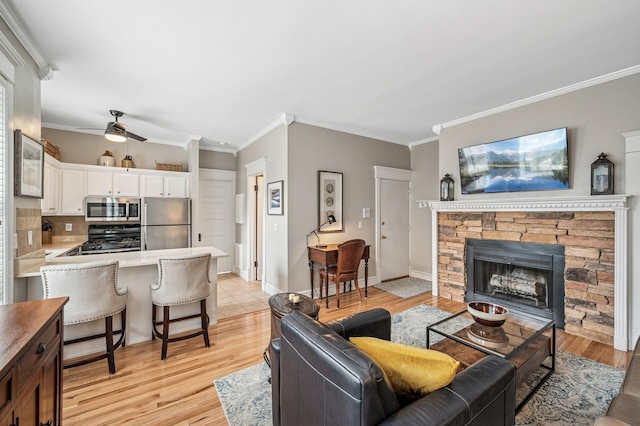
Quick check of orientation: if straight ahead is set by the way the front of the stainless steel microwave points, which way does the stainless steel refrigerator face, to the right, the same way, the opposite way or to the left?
the same way

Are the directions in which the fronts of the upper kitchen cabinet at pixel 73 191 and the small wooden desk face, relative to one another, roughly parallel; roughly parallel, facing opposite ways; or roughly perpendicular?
roughly parallel

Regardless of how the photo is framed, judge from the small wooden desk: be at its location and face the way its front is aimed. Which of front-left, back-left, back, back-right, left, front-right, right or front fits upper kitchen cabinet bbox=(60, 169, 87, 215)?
back-right

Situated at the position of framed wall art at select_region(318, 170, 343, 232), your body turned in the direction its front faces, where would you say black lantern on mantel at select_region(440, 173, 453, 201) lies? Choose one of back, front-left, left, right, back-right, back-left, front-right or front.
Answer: front-left

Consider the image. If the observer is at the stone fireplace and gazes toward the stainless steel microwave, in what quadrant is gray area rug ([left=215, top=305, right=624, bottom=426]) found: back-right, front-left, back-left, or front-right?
front-left

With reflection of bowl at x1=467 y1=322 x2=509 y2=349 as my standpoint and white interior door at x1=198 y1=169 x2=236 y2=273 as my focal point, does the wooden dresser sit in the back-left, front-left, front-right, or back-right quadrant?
front-left

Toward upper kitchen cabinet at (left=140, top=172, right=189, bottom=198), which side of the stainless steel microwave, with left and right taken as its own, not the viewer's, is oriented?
left

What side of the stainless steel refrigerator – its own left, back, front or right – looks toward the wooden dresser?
front

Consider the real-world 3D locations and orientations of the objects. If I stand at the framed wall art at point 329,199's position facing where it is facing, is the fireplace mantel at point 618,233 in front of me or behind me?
in front

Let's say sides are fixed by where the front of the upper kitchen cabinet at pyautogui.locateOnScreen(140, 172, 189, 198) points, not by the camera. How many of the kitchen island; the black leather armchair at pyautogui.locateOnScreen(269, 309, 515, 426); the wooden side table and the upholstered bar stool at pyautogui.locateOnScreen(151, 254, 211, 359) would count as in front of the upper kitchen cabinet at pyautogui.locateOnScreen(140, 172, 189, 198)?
4

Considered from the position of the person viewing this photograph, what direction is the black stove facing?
facing the viewer

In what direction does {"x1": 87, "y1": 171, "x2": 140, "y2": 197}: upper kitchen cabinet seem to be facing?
toward the camera

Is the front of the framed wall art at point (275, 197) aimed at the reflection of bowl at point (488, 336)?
no

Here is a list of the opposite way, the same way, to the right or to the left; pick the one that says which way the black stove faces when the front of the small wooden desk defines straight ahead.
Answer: the same way

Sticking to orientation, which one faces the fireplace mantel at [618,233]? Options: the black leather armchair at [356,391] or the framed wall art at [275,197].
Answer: the black leather armchair

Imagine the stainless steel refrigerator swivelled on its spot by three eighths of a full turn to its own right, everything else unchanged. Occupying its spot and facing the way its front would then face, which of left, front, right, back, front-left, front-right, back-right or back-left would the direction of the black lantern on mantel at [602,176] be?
back

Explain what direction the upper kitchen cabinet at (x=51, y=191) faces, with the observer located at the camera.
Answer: facing to the right of the viewer

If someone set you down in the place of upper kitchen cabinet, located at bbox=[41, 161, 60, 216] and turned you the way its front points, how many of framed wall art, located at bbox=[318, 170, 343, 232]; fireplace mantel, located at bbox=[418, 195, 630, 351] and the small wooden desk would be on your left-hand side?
0

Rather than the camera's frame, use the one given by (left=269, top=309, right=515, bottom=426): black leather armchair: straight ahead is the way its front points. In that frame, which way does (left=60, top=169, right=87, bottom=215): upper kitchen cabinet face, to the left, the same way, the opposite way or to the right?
to the right

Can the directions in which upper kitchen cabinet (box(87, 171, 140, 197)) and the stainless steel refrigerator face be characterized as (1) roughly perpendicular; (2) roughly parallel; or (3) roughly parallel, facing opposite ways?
roughly parallel

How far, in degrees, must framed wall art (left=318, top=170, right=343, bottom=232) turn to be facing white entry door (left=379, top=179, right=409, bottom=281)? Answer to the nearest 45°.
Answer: approximately 90° to its left

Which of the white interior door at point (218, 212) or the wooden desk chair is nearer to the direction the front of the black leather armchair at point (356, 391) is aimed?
the wooden desk chair

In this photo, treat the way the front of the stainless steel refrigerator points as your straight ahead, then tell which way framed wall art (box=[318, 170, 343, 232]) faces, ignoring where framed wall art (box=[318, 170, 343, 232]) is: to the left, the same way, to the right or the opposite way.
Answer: the same way
